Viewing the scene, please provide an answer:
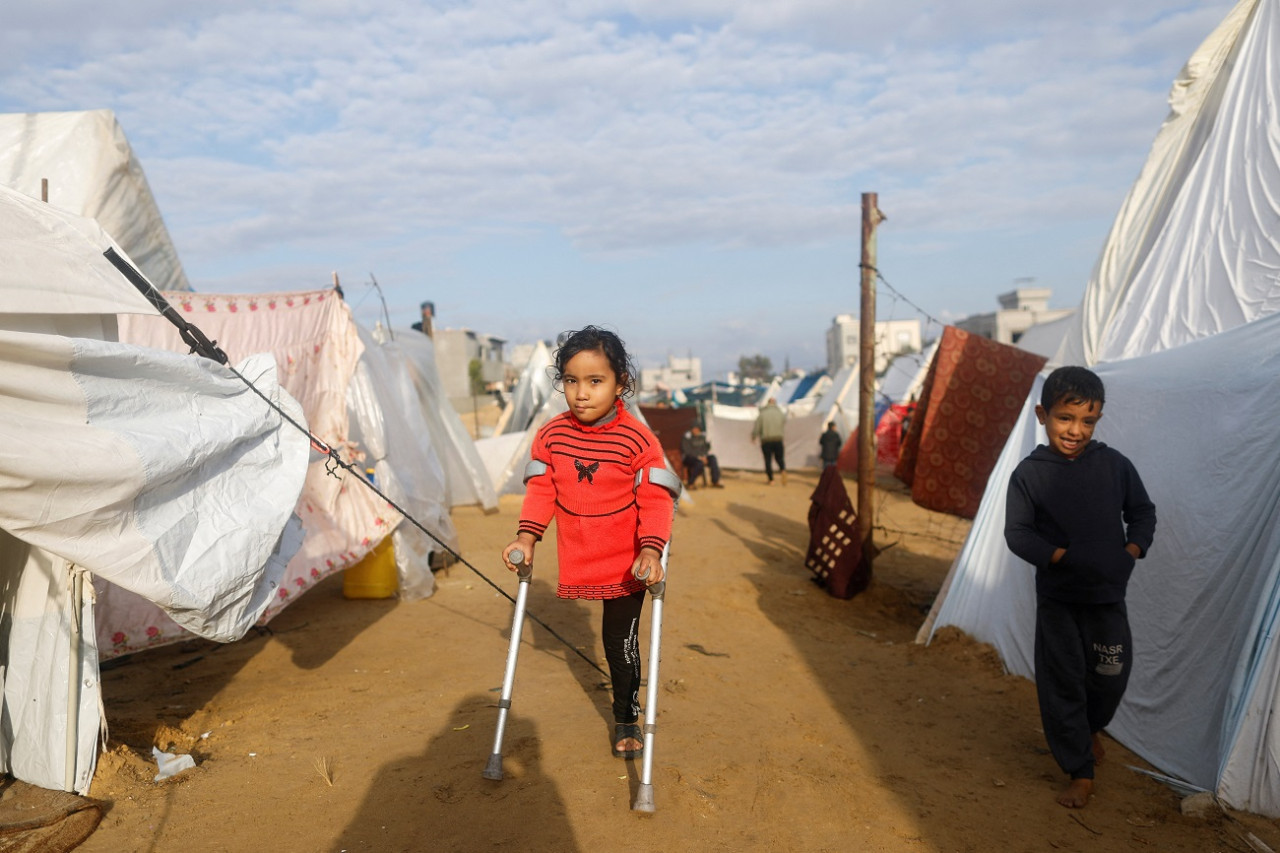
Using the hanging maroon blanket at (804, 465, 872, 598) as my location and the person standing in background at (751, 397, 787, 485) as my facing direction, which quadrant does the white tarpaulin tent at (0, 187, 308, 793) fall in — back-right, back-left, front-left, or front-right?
back-left

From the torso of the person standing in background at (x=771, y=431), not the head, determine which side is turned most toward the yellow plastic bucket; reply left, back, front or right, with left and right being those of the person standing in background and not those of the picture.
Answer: back

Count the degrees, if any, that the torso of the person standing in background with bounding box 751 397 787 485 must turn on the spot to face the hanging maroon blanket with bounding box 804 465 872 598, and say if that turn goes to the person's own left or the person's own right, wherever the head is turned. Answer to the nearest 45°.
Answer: approximately 180°

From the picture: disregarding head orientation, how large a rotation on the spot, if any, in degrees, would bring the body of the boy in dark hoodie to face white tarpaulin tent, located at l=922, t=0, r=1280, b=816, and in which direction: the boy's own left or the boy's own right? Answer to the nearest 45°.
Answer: approximately 180°

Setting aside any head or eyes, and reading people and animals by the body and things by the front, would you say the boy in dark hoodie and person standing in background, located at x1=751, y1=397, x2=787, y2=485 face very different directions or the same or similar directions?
very different directions

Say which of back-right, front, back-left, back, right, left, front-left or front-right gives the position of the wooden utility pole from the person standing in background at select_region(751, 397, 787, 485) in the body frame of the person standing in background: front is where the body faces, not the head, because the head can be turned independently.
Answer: back

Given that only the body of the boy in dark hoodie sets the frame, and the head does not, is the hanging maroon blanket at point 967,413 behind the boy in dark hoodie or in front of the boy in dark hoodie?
behind

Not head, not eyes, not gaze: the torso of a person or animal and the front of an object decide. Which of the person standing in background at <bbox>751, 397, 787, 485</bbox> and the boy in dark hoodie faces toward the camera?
the boy in dark hoodie

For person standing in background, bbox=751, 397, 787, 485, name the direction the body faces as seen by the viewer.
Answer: away from the camera

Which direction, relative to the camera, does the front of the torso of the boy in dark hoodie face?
toward the camera

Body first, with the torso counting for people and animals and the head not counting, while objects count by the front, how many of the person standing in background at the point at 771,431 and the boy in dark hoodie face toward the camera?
1

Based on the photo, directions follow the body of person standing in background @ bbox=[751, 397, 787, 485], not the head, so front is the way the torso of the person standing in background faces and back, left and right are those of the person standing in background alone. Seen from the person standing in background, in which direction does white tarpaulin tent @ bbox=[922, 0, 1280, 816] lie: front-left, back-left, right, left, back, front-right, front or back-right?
back

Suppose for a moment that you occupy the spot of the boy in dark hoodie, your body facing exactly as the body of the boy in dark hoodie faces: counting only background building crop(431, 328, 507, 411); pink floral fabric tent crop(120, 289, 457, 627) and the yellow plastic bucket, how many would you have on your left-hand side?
0

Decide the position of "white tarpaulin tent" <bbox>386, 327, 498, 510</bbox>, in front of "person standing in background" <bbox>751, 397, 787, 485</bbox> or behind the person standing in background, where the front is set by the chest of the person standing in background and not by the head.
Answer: behind

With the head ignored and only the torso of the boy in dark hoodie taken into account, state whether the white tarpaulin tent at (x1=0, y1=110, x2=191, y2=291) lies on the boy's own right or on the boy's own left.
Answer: on the boy's own right
